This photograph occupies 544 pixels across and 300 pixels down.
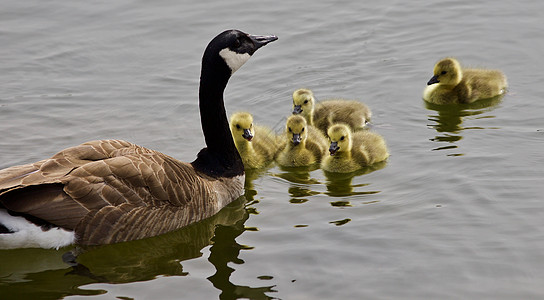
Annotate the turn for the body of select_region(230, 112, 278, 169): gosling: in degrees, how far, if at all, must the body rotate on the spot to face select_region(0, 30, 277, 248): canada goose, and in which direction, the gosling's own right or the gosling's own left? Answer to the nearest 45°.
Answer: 0° — it already faces it

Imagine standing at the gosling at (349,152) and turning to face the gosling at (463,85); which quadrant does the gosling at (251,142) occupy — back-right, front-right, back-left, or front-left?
back-left

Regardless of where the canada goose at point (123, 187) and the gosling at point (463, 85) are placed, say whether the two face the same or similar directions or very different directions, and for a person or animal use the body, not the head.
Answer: very different directions

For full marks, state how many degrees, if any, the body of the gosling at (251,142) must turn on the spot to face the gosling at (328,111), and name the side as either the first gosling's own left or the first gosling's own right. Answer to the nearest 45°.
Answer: approximately 180°

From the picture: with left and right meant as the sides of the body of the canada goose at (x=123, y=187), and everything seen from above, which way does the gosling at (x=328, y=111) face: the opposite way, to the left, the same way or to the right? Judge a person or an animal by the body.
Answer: the opposite way

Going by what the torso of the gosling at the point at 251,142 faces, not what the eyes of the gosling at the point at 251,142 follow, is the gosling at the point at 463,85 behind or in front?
behind

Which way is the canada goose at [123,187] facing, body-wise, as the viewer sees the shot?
to the viewer's right

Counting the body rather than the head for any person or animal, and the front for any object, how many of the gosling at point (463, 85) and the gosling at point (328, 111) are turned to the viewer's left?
2

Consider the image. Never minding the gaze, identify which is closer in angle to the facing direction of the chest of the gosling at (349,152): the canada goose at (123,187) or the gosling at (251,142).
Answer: the canada goose

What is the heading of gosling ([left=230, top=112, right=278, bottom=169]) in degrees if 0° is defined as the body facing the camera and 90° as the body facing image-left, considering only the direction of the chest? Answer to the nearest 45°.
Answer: approximately 45°

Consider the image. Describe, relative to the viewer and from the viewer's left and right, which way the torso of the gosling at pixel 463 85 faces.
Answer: facing to the left of the viewer

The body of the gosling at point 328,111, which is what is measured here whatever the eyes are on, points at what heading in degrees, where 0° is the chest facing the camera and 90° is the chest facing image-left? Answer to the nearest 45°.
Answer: approximately 90°

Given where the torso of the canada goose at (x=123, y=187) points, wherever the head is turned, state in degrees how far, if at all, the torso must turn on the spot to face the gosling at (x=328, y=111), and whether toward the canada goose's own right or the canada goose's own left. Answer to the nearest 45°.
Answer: approximately 45° to the canada goose's own left

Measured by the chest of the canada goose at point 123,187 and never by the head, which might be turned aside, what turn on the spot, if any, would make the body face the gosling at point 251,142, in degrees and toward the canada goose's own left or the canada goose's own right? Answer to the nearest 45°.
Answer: approximately 45° to the canada goose's own left

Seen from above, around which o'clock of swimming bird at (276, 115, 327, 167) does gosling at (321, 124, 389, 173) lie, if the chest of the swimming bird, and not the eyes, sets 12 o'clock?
The gosling is roughly at 8 o'clock from the swimming bird.

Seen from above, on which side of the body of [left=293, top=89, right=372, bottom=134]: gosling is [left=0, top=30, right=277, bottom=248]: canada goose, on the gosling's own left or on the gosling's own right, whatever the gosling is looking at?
on the gosling's own left

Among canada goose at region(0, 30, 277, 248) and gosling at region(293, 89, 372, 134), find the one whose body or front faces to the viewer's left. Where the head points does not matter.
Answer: the gosling
